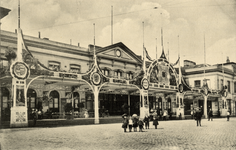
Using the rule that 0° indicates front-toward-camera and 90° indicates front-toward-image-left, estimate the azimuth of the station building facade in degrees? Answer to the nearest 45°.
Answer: approximately 315°

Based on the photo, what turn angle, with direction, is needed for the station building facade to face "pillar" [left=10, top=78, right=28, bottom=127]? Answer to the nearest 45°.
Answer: approximately 45° to its right
